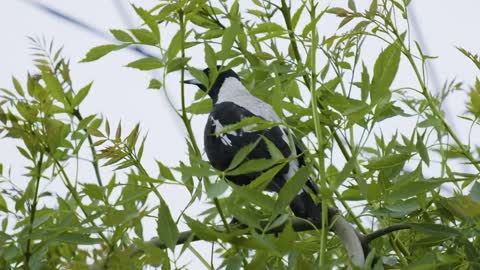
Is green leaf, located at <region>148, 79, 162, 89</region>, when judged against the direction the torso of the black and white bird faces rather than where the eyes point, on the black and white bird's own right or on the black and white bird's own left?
on the black and white bird's own left

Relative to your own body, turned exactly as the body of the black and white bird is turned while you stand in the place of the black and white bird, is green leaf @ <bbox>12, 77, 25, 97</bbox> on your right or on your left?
on your left

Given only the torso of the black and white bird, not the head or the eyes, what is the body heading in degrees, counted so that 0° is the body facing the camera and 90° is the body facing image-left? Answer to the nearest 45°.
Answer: approximately 90°

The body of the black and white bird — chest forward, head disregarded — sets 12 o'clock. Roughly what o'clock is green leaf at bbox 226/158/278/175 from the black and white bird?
The green leaf is roughly at 9 o'clock from the black and white bird.
